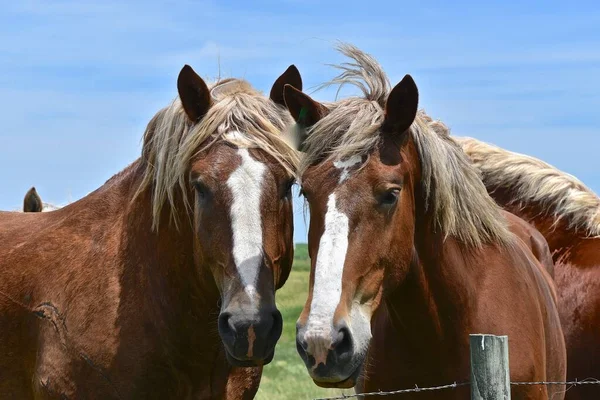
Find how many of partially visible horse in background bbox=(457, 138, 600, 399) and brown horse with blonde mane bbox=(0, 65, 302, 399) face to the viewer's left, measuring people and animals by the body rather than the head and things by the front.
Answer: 1

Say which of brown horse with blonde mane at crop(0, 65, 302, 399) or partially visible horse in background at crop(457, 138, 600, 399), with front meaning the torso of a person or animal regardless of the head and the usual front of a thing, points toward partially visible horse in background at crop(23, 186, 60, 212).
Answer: partially visible horse in background at crop(457, 138, 600, 399)

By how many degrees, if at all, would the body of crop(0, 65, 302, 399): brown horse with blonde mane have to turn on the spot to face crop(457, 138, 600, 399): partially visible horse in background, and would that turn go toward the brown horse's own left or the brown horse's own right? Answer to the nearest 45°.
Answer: approximately 90° to the brown horse's own left

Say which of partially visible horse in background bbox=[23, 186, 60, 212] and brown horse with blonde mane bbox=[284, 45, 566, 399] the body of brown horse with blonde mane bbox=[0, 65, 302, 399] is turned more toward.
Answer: the brown horse with blonde mane

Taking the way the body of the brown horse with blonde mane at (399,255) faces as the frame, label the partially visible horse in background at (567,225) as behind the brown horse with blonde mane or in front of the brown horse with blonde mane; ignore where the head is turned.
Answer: behind

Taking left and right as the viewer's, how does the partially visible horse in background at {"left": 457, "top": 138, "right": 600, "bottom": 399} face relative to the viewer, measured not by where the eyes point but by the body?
facing to the left of the viewer

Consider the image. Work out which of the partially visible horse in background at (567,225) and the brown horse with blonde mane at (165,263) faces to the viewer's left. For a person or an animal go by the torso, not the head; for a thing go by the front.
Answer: the partially visible horse in background

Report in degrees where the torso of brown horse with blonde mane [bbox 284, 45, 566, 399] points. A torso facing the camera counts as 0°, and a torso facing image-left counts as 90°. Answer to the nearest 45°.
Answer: approximately 45°

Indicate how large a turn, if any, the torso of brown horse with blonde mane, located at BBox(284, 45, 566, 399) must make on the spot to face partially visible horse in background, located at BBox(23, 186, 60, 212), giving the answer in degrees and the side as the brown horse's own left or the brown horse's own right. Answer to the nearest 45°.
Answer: approximately 90° to the brown horse's own right

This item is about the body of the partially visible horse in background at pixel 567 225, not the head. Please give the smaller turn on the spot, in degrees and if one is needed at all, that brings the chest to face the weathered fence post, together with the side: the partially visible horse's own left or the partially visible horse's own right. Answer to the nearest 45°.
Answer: approximately 90° to the partially visible horse's own left
